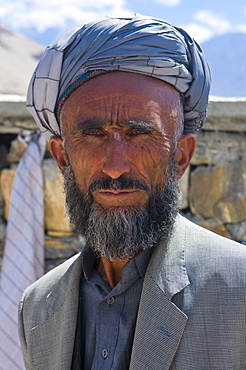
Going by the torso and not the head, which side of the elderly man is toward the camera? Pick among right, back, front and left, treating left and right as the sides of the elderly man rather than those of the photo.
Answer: front

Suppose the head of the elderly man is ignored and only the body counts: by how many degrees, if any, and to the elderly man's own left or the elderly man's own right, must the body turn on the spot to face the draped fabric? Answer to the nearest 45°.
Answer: approximately 135° to the elderly man's own right

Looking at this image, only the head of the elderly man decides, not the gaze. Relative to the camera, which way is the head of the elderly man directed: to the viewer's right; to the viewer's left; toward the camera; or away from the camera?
toward the camera
